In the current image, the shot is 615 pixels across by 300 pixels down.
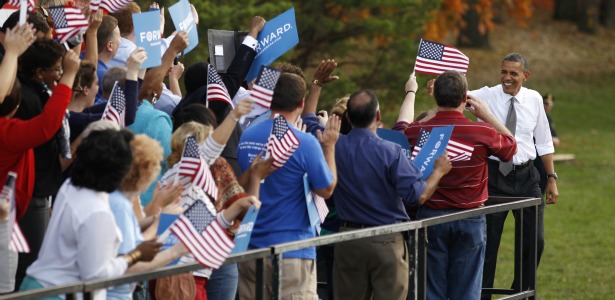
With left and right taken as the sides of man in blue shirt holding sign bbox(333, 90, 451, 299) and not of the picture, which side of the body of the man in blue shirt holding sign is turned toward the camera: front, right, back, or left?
back

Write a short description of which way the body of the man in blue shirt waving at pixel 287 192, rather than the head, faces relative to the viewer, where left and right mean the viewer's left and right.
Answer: facing away from the viewer and to the right of the viewer

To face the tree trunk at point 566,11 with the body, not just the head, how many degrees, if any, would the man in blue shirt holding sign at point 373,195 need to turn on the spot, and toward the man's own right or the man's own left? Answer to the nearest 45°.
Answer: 0° — they already face it

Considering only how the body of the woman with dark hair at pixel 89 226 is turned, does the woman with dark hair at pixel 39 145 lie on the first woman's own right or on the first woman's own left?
on the first woman's own left

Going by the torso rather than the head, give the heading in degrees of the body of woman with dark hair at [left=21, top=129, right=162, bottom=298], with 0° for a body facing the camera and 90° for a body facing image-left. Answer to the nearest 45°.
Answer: approximately 225°

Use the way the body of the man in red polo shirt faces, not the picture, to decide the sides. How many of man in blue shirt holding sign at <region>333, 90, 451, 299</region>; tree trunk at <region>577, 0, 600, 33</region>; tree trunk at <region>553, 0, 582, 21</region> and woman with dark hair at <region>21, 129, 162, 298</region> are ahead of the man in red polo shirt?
2

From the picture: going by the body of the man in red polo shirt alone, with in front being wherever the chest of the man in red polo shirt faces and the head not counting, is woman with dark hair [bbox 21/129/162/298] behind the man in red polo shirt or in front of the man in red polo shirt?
behind

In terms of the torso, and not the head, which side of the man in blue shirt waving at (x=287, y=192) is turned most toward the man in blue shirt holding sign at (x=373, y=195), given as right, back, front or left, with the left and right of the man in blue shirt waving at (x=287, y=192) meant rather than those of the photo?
front

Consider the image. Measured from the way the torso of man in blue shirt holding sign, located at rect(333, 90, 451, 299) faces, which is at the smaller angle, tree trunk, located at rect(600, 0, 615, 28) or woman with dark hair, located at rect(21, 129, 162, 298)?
the tree trunk

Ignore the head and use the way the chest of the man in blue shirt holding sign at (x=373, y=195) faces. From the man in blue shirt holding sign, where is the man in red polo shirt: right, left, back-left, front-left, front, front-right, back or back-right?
front-right

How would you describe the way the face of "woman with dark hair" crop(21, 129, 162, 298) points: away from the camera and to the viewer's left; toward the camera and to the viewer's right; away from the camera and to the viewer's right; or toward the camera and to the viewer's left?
away from the camera and to the viewer's right

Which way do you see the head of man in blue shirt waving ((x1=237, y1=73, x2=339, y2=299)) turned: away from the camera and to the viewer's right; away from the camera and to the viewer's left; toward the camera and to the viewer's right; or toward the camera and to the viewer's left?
away from the camera and to the viewer's right

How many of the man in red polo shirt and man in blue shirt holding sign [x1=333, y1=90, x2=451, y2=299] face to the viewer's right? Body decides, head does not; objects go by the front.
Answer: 0

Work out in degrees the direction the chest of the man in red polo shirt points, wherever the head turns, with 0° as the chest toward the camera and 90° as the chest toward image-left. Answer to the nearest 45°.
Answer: approximately 180°

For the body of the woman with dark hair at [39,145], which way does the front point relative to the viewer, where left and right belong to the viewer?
facing to the right of the viewer
